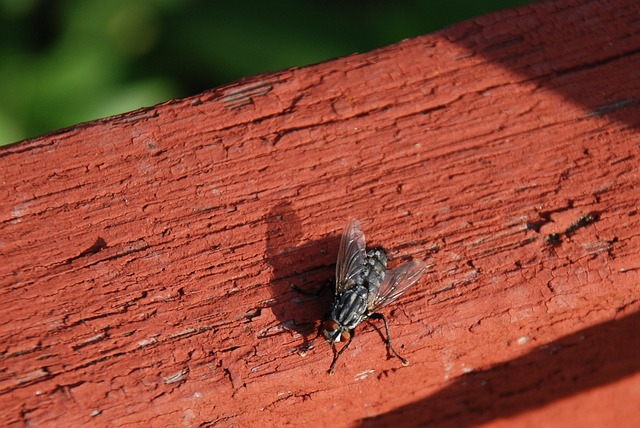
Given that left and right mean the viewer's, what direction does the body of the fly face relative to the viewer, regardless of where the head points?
facing the viewer and to the left of the viewer
